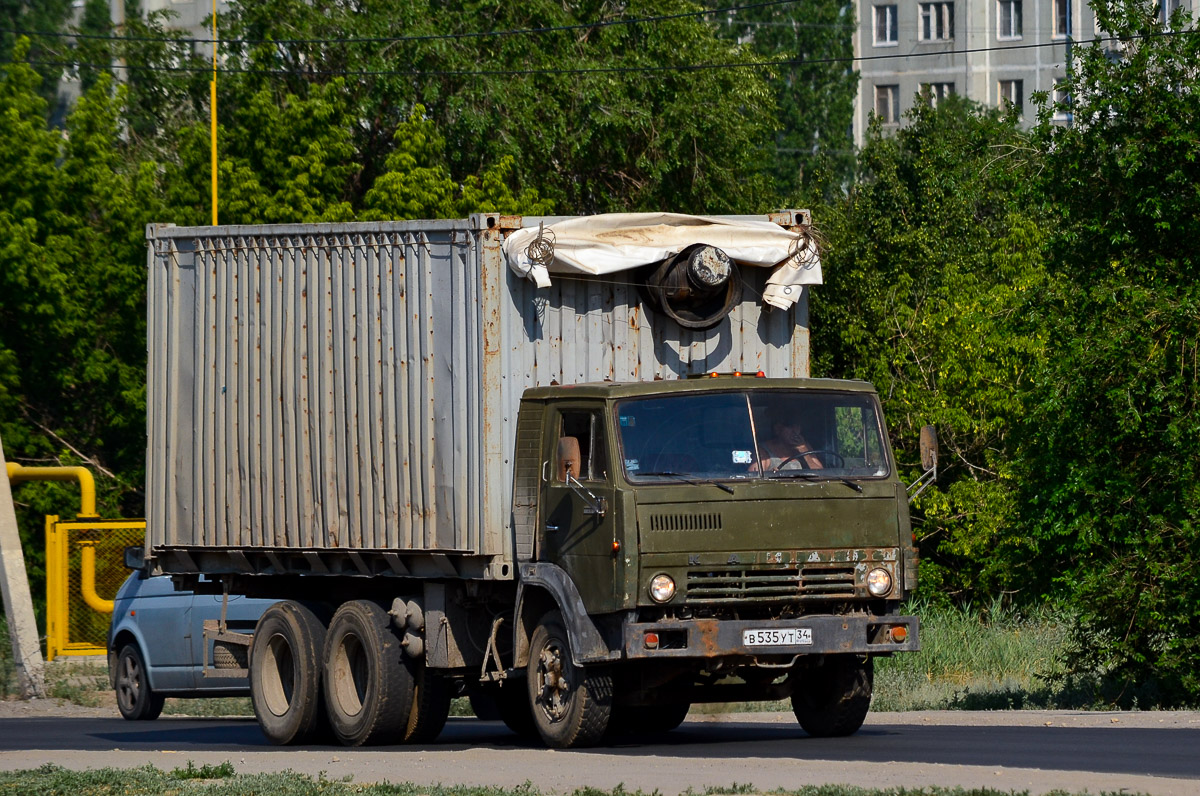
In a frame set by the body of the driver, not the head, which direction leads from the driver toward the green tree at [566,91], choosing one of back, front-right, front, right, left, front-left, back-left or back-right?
back-left

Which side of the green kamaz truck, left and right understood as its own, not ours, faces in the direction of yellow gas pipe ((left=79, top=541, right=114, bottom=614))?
back

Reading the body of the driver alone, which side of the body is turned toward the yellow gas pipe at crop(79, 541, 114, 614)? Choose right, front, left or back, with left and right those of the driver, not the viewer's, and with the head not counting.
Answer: back

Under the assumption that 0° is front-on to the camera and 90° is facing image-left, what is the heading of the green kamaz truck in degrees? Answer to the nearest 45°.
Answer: approximately 315°

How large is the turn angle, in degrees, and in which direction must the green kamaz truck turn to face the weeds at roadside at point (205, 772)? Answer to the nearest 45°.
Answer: approximately 90° to its right

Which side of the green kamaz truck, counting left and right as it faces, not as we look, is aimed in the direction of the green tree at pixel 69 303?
back

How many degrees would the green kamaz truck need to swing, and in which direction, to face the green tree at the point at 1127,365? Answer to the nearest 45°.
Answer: approximately 90° to its left

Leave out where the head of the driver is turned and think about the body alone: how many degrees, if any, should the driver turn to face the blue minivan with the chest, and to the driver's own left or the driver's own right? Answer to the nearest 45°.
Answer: approximately 180°

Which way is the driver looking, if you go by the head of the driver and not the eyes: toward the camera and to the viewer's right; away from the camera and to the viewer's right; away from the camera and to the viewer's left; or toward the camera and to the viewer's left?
toward the camera and to the viewer's right

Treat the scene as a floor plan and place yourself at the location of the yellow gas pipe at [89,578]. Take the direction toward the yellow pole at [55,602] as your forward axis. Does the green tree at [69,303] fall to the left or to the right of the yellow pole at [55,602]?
right
